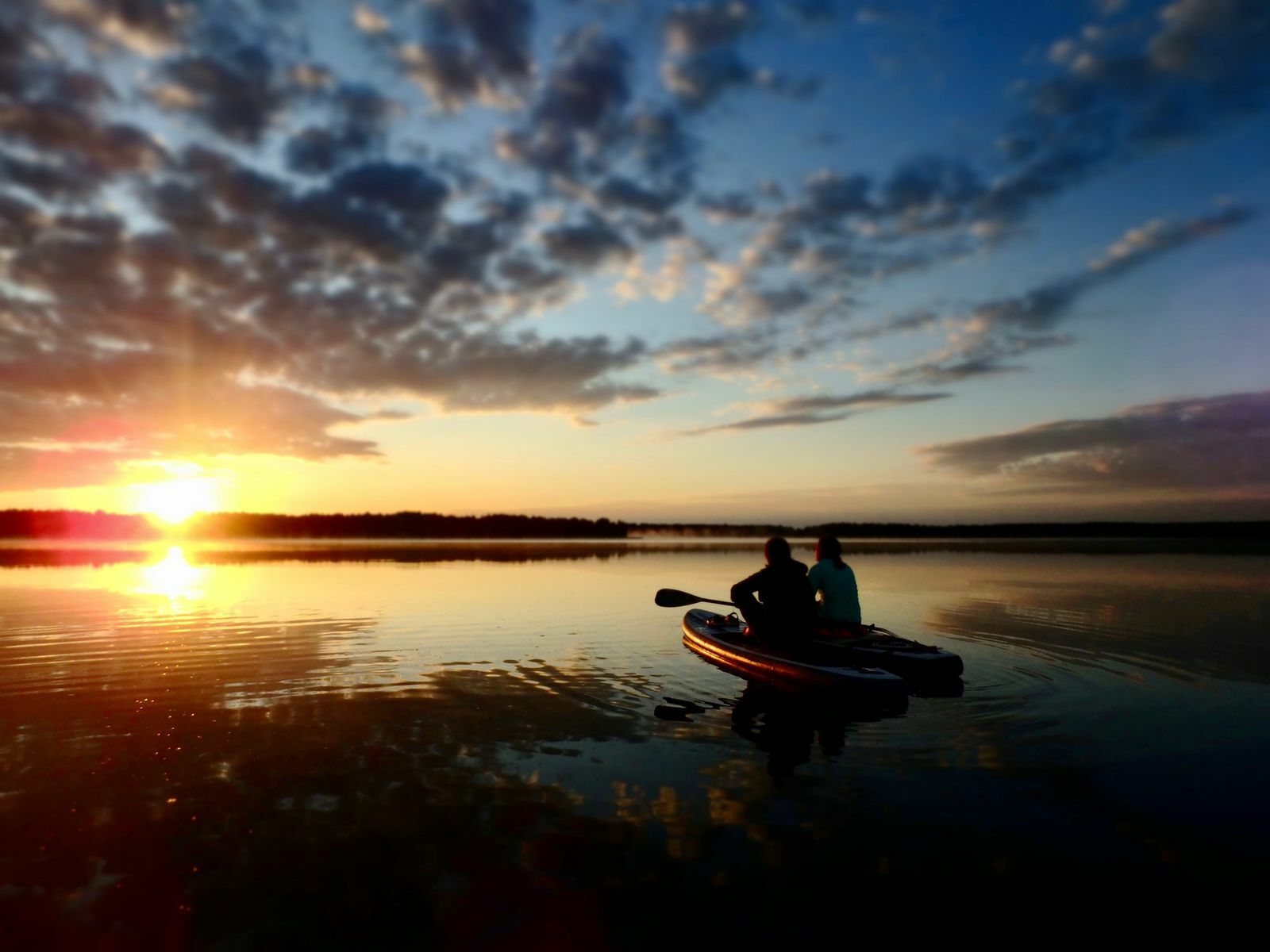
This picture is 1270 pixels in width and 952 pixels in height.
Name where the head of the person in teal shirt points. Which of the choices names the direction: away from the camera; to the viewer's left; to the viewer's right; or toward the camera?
away from the camera

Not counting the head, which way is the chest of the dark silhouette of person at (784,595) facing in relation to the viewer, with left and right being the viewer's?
facing away from the viewer and to the left of the viewer

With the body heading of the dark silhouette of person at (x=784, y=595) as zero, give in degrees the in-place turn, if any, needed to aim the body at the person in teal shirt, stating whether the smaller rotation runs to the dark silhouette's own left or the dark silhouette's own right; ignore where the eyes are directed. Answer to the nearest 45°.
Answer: approximately 90° to the dark silhouette's own right
